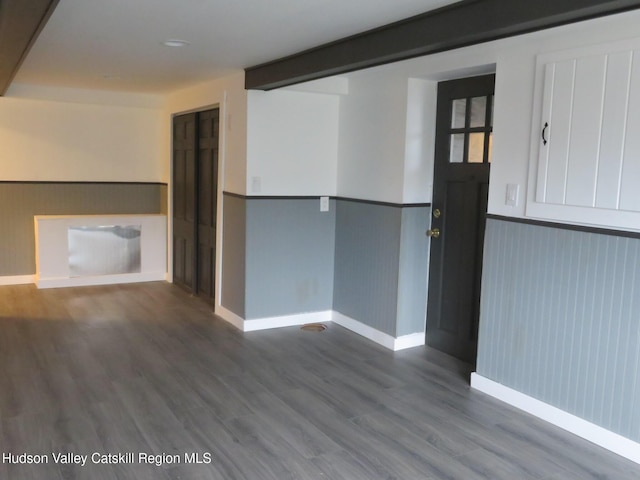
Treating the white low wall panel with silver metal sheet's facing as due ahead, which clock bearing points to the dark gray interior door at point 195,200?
The dark gray interior door is roughly at 10 o'clock from the white low wall panel with silver metal sheet.

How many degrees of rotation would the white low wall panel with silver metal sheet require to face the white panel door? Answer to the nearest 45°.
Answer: approximately 45° to its left

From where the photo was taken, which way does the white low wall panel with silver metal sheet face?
toward the camera

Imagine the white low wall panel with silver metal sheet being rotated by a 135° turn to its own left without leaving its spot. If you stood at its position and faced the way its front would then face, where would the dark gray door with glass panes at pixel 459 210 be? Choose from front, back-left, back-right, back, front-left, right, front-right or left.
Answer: right

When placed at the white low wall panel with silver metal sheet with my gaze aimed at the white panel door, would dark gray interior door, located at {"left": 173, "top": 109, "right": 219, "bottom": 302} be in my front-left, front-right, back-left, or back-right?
front-left

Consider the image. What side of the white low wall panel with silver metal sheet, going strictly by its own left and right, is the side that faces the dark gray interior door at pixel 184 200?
left

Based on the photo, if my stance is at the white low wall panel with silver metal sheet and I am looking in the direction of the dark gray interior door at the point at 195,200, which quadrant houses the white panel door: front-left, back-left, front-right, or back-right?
front-right
